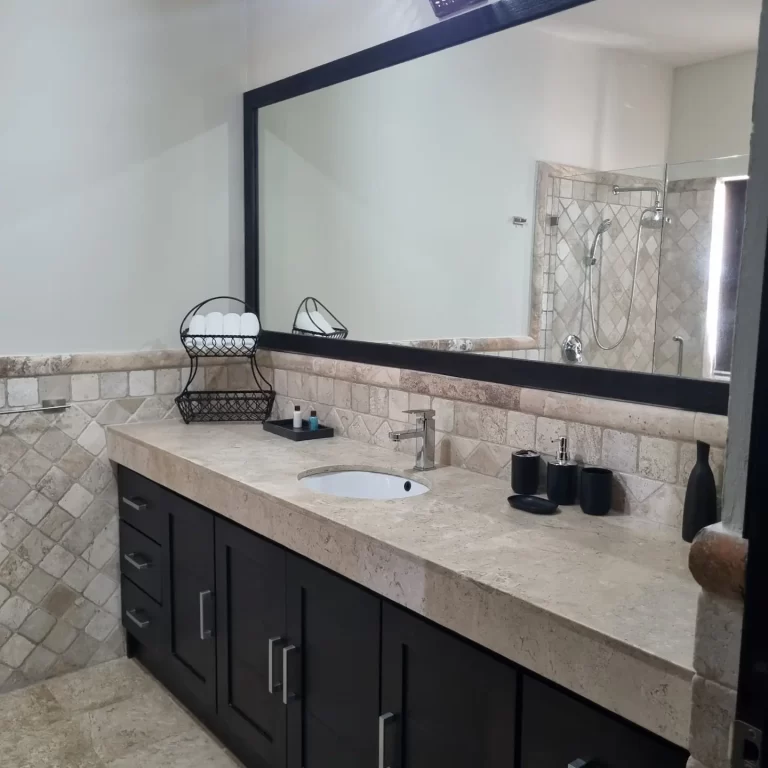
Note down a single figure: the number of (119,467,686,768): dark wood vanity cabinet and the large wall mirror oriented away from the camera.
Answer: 0

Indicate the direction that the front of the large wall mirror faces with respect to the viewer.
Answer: facing the viewer and to the left of the viewer

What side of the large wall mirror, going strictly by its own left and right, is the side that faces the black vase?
left

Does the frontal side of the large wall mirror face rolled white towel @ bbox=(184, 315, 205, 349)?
no

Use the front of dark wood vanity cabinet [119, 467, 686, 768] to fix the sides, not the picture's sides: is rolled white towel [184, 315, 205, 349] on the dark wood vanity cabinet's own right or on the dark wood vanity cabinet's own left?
on the dark wood vanity cabinet's own right

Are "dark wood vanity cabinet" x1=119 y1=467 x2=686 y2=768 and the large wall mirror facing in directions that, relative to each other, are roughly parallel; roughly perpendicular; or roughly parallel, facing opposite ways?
roughly parallel
